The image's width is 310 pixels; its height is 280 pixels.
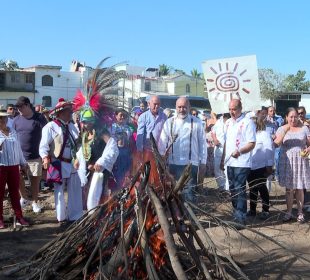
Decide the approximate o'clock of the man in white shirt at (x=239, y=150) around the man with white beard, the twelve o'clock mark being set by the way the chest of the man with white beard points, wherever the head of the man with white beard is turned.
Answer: The man in white shirt is roughly at 9 o'clock from the man with white beard.

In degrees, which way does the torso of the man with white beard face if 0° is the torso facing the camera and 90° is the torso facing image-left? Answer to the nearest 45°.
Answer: approximately 0°

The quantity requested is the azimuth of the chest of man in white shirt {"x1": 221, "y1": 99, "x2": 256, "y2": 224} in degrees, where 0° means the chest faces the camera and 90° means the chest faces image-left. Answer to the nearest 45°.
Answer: approximately 45°

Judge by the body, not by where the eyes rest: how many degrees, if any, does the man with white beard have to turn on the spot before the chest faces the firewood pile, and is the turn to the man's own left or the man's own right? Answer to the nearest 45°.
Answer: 0° — they already face it

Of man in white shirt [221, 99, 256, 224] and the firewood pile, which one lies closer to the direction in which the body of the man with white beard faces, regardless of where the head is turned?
the firewood pile
